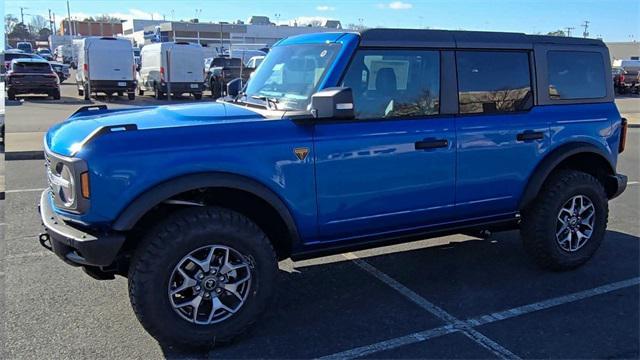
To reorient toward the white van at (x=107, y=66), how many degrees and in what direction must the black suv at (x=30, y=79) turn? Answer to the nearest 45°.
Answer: approximately 90° to its right

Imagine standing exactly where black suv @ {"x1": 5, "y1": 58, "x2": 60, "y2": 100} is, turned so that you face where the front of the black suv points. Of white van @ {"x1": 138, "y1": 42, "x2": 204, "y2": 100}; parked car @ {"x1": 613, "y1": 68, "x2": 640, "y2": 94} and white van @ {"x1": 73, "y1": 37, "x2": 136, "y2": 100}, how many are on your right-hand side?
3

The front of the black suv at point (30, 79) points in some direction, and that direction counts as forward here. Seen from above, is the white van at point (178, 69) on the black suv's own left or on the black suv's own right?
on the black suv's own right

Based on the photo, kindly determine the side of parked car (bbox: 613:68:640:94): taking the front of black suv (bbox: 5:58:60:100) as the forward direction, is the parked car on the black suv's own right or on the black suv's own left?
on the black suv's own right

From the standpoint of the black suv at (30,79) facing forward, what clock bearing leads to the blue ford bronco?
The blue ford bronco is roughly at 6 o'clock from the black suv.

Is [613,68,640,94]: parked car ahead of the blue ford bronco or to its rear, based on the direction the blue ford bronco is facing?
to the rear

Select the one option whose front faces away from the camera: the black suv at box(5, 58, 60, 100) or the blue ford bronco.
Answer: the black suv

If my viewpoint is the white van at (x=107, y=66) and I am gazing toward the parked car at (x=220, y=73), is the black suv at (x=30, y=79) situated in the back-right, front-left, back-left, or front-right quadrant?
back-left

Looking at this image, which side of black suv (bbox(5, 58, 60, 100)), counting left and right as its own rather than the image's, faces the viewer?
back

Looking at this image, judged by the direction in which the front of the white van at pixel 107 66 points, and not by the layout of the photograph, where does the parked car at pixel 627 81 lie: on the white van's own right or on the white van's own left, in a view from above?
on the white van's own right

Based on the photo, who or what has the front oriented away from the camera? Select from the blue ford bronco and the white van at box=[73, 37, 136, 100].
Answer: the white van

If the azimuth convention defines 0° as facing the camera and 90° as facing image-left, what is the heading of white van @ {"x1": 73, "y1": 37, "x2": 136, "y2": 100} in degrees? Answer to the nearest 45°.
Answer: approximately 180°
